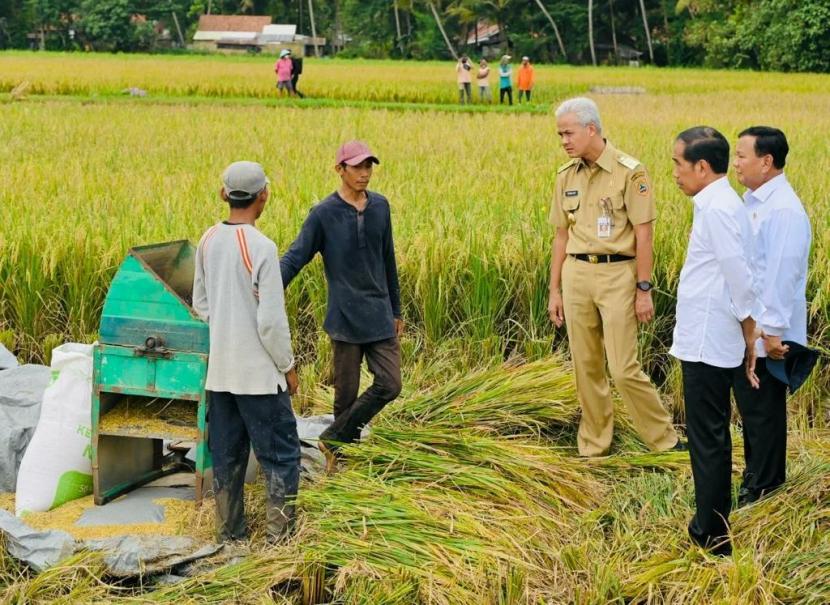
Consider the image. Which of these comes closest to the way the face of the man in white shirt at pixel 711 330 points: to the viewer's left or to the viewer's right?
to the viewer's left

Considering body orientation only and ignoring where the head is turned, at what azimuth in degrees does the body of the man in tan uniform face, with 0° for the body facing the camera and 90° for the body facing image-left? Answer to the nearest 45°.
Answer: approximately 45°

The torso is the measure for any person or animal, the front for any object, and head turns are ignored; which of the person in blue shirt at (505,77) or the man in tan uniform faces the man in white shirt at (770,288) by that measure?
the person in blue shirt

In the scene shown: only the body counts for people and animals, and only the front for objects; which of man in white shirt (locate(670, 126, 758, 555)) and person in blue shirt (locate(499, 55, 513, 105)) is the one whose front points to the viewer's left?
the man in white shirt

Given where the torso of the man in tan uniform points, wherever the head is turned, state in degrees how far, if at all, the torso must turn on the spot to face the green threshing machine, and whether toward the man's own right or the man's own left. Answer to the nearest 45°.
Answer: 0° — they already face it

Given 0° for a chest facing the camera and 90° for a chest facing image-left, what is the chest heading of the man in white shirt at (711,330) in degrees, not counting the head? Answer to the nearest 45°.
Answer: approximately 90°

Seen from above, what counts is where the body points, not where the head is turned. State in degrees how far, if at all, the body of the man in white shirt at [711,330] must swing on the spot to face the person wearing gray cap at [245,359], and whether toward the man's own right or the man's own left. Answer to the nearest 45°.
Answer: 0° — they already face them

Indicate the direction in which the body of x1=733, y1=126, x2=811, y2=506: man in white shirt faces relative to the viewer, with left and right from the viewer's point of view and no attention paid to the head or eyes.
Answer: facing to the left of the viewer

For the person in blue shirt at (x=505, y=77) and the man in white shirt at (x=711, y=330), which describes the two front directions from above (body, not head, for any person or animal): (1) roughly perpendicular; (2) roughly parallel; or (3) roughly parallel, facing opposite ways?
roughly perpendicular
